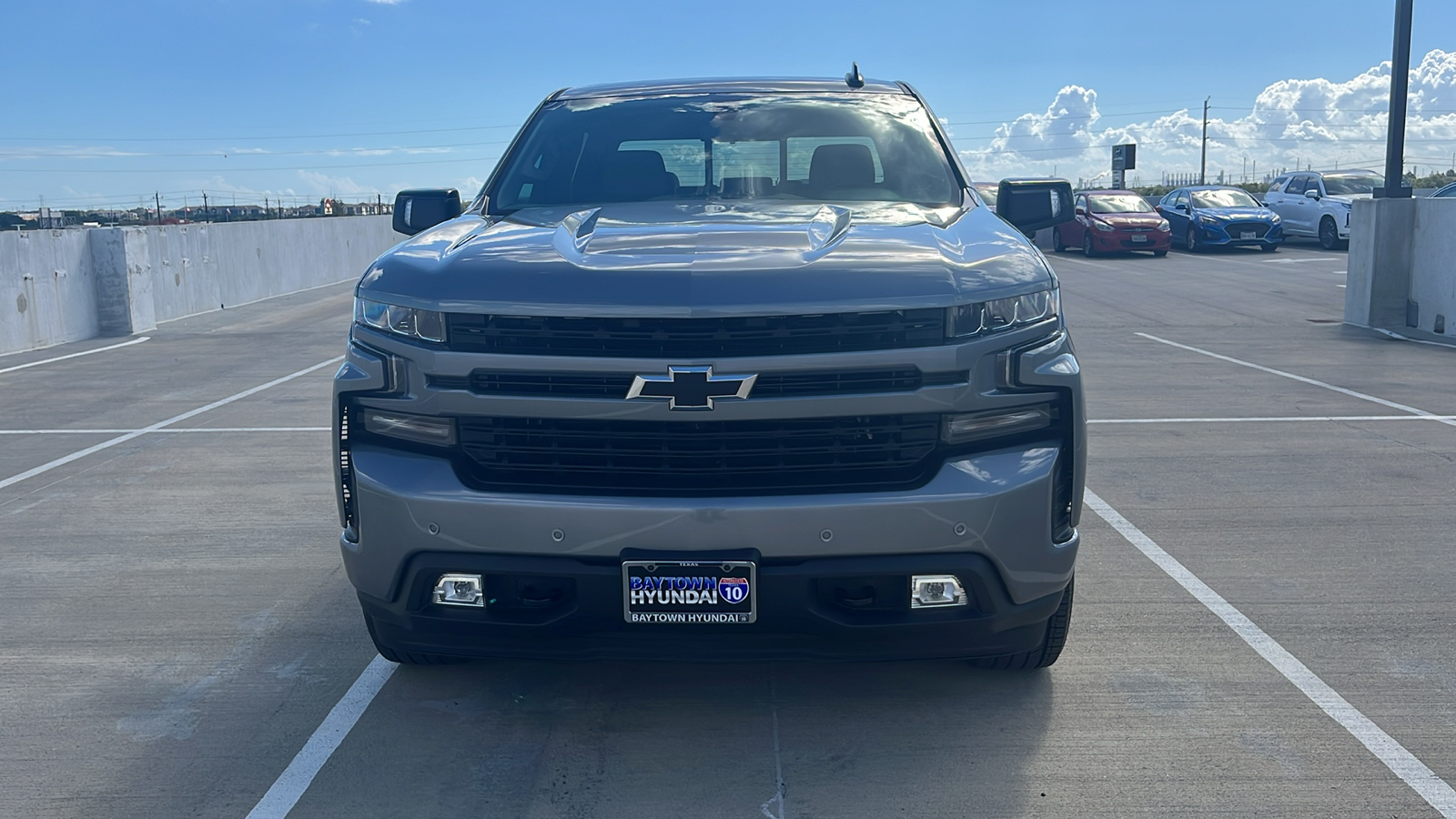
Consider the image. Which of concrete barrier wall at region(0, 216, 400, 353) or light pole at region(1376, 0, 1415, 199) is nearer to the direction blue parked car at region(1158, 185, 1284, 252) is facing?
the light pole

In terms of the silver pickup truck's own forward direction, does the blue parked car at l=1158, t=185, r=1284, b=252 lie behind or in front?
behind

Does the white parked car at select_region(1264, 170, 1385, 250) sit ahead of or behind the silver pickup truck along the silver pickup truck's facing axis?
behind

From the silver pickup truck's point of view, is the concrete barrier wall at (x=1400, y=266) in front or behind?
behind

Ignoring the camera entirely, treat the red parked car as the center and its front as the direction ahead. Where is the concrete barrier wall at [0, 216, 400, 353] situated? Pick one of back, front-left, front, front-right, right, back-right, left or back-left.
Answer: right

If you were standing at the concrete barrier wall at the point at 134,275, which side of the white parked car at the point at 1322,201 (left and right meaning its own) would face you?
right

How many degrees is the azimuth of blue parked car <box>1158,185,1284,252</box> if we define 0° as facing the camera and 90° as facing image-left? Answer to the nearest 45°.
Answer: approximately 315°

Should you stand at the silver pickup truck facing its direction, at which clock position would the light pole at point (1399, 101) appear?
The light pole is roughly at 7 o'clock from the silver pickup truck.
